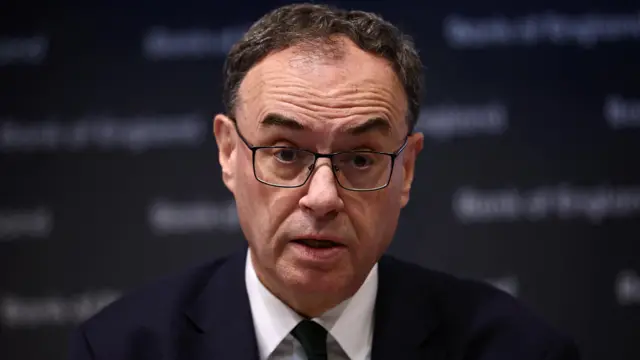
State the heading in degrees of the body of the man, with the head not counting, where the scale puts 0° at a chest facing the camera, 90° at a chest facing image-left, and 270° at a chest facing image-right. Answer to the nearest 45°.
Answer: approximately 0°
